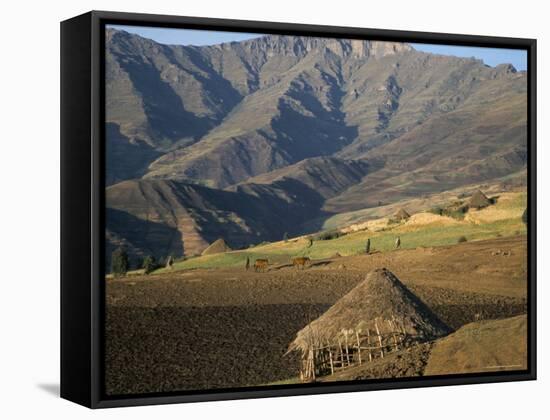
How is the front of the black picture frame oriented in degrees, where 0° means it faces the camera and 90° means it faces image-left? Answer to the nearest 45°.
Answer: approximately 315°
